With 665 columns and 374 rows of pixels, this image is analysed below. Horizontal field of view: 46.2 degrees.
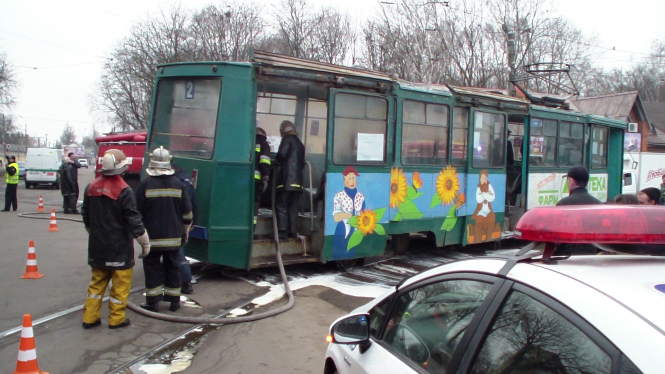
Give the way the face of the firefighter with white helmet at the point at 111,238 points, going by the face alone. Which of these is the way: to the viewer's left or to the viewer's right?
to the viewer's right

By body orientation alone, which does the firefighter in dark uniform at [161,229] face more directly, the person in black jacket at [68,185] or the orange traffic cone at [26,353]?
the person in black jacket

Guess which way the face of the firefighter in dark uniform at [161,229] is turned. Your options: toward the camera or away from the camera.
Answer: away from the camera

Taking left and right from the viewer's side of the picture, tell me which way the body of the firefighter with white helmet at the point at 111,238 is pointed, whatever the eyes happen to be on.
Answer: facing away from the viewer and to the right of the viewer

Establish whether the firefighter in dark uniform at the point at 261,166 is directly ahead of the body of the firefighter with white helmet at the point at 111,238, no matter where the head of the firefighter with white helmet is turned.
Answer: yes

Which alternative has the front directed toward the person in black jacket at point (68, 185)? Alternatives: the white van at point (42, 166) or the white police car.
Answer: the white police car

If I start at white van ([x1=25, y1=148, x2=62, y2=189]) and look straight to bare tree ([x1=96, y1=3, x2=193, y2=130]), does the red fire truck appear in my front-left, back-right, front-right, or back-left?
back-right

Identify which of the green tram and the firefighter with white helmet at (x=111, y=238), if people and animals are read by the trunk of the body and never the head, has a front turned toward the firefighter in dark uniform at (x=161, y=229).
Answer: the firefighter with white helmet

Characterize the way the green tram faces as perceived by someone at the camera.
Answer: facing away from the viewer and to the right of the viewer
